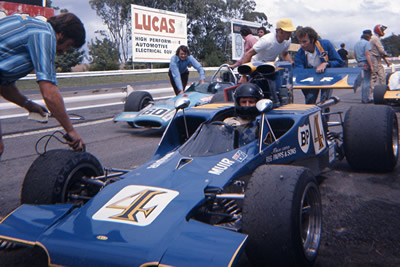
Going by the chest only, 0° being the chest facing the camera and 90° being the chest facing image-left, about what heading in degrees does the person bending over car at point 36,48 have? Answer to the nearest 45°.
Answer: approximately 270°

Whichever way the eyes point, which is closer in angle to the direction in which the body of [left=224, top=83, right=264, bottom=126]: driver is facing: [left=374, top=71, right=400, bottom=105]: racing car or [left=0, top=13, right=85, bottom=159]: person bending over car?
the person bending over car

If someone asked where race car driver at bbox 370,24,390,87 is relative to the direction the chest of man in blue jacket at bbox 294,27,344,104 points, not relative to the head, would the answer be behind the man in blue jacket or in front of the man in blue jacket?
behind

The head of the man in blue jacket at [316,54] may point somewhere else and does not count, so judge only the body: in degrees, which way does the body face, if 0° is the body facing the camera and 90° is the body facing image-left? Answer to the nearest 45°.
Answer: approximately 45°

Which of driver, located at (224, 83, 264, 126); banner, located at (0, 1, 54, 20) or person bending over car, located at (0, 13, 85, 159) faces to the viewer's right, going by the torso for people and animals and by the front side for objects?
the person bending over car

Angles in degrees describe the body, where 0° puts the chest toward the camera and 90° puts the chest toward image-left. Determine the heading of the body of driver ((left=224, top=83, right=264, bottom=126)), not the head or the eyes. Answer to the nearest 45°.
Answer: approximately 45°

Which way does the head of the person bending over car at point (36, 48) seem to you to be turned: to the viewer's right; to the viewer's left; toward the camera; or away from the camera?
to the viewer's right

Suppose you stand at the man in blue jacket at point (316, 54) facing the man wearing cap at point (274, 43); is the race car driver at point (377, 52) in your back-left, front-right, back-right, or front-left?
back-right
